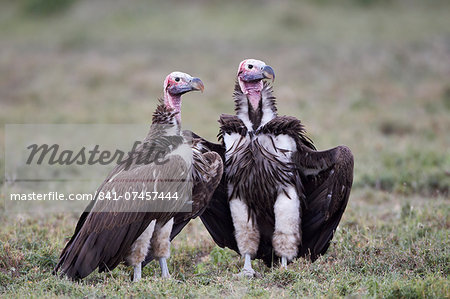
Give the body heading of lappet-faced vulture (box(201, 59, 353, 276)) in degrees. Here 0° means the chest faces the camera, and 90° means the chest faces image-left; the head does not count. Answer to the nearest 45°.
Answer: approximately 0°

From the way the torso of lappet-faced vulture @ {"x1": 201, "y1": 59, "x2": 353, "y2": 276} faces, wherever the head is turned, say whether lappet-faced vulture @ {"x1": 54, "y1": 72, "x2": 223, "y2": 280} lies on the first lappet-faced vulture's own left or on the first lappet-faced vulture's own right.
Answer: on the first lappet-faced vulture's own right
